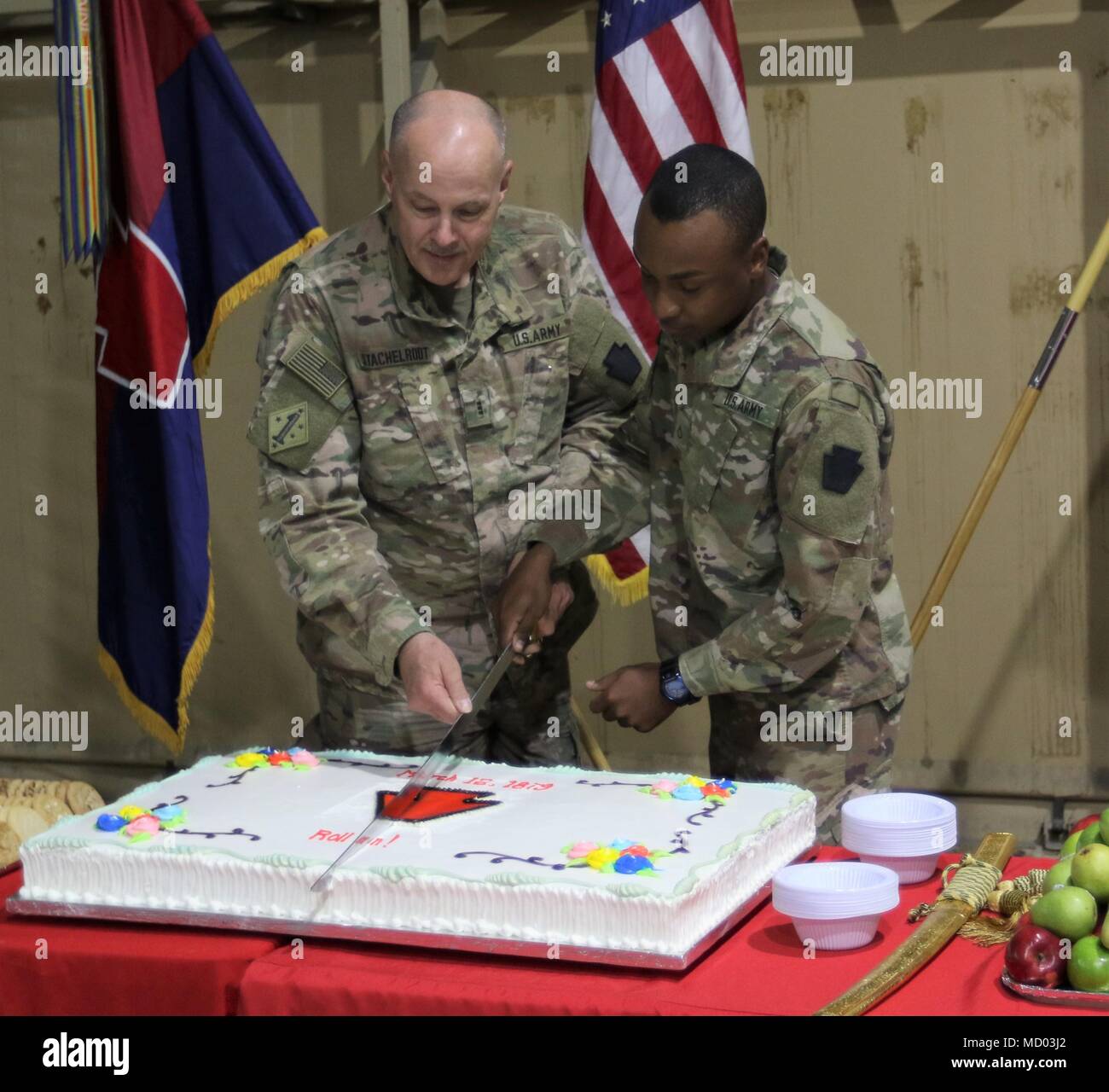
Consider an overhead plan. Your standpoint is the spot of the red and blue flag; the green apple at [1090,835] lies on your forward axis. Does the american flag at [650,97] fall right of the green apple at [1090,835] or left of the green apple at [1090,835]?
left

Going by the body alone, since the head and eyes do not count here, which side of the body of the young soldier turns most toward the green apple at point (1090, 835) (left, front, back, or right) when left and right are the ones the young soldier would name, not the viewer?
left

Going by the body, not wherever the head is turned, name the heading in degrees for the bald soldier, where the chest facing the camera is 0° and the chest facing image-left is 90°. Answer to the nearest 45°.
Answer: approximately 0°

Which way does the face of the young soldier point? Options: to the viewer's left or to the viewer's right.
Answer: to the viewer's left

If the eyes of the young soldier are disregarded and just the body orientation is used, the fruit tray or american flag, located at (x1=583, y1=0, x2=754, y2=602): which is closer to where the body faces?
the fruit tray

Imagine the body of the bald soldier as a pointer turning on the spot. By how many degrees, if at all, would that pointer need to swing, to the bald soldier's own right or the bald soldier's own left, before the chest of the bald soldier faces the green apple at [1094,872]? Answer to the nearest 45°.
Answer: approximately 45° to the bald soldier's own left

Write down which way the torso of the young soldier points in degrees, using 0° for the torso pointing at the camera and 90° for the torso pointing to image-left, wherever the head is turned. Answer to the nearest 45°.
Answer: approximately 45°

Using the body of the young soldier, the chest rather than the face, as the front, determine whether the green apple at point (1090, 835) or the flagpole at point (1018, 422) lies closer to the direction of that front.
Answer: the green apple
